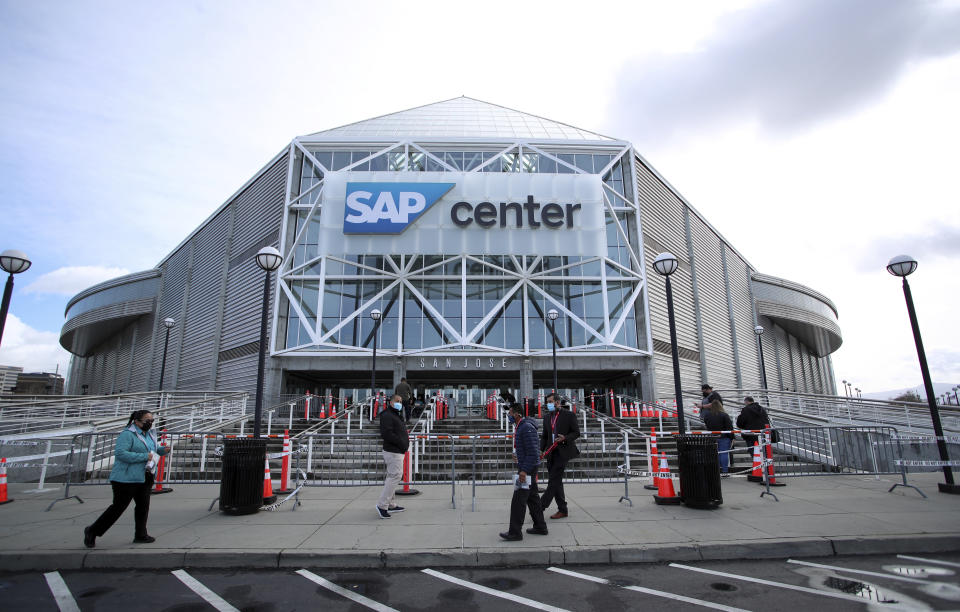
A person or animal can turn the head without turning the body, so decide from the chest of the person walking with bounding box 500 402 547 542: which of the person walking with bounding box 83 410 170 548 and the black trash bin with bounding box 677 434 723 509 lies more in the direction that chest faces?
the person walking

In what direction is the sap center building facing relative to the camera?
toward the camera

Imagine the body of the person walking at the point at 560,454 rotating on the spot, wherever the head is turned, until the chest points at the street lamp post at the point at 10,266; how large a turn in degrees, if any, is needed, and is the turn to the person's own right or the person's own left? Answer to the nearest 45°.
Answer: approximately 45° to the person's own right

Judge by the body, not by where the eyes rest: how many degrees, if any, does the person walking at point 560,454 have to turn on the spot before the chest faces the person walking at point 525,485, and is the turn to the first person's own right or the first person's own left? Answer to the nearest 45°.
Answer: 0° — they already face them

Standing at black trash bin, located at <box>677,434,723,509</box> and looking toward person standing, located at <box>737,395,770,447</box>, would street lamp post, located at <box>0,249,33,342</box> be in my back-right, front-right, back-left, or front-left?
back-left

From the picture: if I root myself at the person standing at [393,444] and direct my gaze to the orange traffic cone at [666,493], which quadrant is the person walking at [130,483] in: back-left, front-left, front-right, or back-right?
back-right

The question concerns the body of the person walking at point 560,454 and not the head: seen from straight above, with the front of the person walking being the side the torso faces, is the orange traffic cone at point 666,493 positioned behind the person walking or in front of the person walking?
behind

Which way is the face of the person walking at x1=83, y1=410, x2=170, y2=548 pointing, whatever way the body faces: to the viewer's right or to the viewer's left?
to the viewer's right

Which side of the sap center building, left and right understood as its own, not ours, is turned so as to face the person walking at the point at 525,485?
front

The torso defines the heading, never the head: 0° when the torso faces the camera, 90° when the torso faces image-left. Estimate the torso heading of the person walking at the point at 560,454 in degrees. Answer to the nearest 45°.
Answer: approximately 45°
